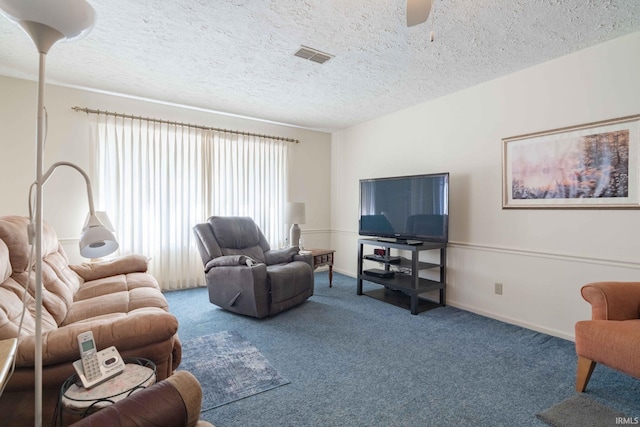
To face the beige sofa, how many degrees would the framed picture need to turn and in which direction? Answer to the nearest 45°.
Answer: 0° — it already faces it

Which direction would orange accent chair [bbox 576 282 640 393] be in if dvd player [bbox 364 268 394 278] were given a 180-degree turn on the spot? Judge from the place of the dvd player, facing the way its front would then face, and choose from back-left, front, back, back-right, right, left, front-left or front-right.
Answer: right

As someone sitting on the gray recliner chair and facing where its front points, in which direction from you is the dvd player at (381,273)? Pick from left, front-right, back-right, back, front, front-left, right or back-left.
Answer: front-left

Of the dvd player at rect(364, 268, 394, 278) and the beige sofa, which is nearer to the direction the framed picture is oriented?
the beige sofa

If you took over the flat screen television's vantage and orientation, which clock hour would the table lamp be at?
The table lamp is roughly at 2 o'clock from the flat screen television.

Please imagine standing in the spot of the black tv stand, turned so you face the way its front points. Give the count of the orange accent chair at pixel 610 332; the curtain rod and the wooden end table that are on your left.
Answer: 1

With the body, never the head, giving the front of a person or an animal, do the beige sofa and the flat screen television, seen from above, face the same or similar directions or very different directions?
very different directions

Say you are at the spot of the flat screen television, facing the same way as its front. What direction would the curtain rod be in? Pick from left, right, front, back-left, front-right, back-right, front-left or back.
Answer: front-right

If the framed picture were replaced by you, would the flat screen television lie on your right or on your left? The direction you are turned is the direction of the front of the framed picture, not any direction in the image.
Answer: on your right

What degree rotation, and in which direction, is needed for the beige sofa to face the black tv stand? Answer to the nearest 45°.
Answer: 0° — it already faces it

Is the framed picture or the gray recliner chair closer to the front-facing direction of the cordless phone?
the framed picture

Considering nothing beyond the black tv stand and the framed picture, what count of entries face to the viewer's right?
0

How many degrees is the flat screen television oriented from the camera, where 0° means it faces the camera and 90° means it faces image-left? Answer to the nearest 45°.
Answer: approximately 45°
